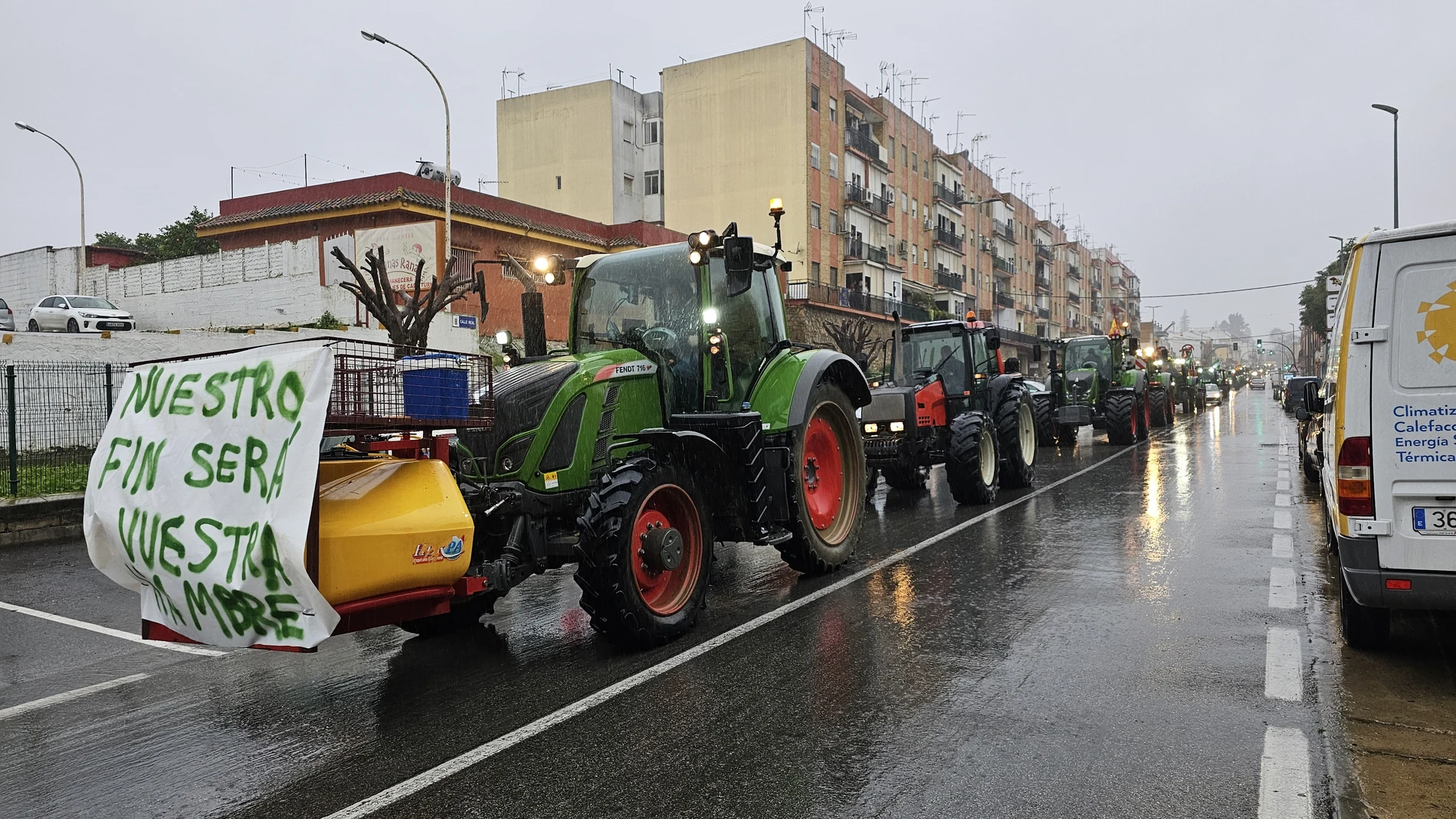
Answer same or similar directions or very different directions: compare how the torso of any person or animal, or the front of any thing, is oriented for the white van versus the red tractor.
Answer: very different directions

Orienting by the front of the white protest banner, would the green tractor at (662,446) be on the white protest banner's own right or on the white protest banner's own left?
on the white protest banner's own left

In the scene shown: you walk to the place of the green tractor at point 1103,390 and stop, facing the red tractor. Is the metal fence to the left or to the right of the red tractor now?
right

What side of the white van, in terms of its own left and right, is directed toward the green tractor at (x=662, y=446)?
left

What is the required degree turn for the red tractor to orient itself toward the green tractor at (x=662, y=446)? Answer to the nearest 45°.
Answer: approximately 45° to its left

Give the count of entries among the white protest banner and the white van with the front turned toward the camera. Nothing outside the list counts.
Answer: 1

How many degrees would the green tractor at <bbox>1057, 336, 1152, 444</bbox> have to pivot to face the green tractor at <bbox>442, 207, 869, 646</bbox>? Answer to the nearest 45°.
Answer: approximately 45° to its left

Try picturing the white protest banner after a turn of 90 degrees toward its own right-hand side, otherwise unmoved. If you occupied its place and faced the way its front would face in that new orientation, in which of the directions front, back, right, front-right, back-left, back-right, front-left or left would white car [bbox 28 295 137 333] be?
right

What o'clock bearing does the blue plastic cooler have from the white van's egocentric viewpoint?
The blue plastic cooler is roughly at 8 o'clock from the white van.

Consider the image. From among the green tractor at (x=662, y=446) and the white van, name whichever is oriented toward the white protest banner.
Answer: the green tractor

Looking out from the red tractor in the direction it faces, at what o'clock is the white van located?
The white van is roughly at 10 o'clock from the red tractor.

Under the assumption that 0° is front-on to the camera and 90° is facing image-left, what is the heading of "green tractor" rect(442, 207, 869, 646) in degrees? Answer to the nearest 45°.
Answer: approximately 45°

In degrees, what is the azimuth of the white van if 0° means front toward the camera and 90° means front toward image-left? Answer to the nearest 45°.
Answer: approximately 180°

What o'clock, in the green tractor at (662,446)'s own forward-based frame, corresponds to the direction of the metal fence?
The metal fence is roughly at 3 o'clock from the green tractor.

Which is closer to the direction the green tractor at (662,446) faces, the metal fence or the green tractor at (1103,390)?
the metal fence
